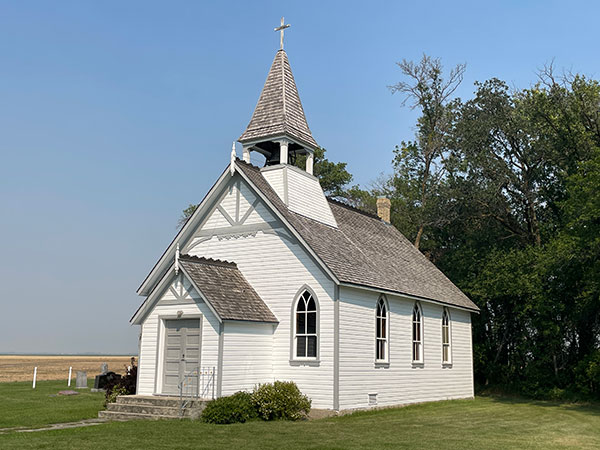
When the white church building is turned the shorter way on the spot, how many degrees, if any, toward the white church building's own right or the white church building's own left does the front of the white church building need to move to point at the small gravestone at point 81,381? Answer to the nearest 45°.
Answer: approximately 90° to the white church building's own right

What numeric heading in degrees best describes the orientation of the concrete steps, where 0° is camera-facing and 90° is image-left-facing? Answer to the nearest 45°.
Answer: approximately 45°

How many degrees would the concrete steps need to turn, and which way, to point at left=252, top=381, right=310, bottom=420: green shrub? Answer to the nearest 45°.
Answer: approximately 135° to its left

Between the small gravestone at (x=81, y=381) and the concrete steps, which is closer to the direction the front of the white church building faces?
the concrete steps
